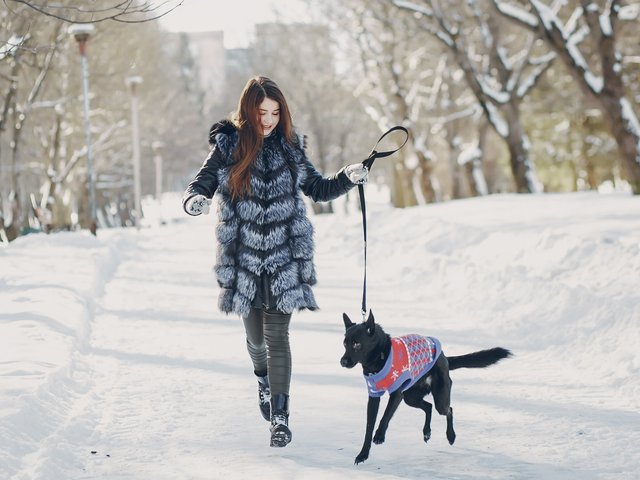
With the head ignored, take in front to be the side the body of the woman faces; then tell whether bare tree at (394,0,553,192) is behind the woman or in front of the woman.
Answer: behind

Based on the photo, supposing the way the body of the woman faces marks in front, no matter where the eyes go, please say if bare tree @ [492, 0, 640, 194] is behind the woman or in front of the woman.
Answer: behind

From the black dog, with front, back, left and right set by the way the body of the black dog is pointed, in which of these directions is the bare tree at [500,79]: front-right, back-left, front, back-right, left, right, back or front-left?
back-right

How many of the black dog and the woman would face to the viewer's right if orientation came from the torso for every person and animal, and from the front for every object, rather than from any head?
0

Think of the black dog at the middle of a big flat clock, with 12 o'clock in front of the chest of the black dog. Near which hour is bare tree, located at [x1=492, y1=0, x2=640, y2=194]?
The bare tree is roughly at 5 o'clock from the black dog.

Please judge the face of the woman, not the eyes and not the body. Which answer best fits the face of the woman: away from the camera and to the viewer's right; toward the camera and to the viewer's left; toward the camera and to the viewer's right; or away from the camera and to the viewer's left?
toward the camera and to the viewer's right

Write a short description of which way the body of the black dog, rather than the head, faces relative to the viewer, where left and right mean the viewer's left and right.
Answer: facing the viewer and to the left of the viewer

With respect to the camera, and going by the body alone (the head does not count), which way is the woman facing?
toward the camera
